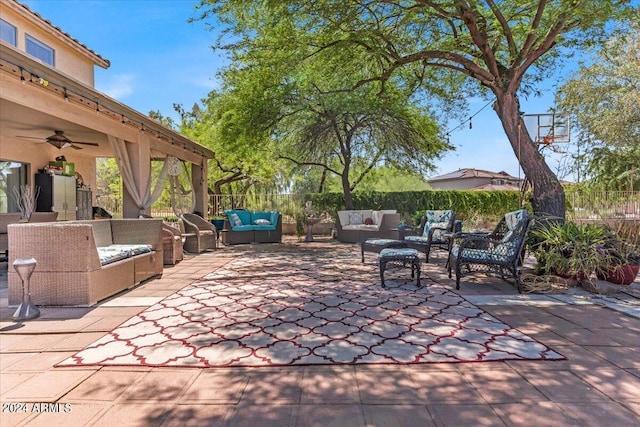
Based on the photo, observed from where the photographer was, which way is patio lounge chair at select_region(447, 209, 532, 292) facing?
facing to the left of the viewer

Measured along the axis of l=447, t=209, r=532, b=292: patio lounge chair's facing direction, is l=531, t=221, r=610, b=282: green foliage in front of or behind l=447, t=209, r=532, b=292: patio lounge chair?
behind

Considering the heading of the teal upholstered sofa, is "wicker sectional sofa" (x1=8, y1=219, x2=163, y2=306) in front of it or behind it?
in front

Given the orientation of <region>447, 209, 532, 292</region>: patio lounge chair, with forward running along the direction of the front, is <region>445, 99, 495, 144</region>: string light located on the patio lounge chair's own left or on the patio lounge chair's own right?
on the patio lounge chair's own right

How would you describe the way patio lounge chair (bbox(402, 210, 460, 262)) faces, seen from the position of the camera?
facing the viewer and to the left of the viewer

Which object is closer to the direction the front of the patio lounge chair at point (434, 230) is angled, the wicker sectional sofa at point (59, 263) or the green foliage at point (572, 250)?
the wicker sectional sofa

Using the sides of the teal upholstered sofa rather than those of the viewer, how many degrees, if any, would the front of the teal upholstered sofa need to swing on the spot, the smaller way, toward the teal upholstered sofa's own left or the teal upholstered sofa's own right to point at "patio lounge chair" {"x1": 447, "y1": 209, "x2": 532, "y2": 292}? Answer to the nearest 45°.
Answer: approximately 45° to the teal upholstered sofa's own left

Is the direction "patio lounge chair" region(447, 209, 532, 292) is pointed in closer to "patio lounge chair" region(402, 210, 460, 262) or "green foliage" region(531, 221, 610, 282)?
the patio lounge chair

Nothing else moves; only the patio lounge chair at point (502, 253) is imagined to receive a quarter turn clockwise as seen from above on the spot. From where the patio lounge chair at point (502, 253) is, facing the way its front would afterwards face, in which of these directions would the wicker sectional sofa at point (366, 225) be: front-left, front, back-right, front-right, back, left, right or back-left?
front-left

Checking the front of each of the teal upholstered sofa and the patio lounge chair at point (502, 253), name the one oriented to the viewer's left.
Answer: the patio lounge chair

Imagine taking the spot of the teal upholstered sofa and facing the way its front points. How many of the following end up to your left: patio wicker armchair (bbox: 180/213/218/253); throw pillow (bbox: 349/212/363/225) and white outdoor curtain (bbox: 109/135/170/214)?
1

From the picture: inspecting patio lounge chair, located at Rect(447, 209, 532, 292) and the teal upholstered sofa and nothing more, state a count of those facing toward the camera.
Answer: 1

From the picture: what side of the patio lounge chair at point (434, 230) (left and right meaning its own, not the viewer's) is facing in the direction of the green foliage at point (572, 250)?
left

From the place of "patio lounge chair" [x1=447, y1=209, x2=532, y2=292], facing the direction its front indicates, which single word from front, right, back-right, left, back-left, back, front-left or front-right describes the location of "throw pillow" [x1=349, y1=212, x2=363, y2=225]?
front-right
